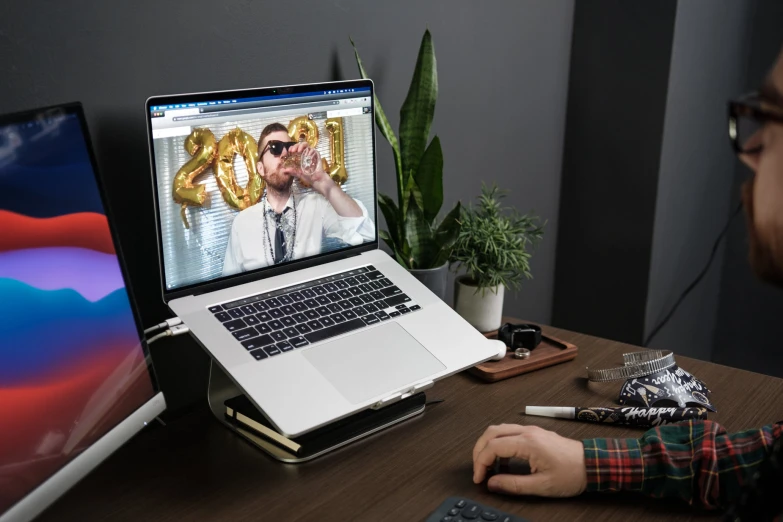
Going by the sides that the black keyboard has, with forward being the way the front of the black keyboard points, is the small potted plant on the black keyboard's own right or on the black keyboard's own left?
on the black keyboard's own left

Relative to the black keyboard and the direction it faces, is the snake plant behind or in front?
behind

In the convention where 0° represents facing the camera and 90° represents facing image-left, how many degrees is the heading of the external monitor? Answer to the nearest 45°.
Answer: approximately 315°

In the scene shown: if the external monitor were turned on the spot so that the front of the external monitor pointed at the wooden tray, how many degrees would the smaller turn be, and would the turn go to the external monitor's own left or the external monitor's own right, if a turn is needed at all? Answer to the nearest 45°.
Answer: approximately 45° to the external monitor's own left
